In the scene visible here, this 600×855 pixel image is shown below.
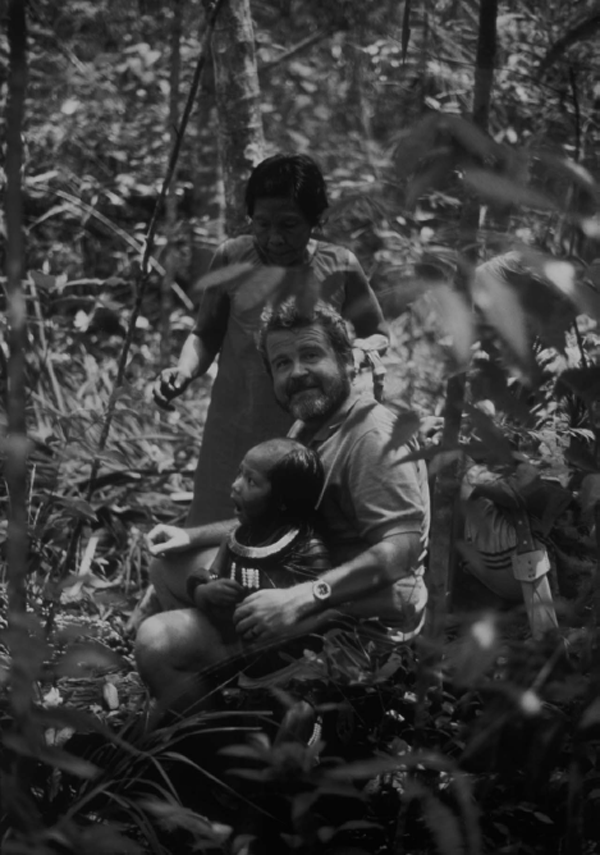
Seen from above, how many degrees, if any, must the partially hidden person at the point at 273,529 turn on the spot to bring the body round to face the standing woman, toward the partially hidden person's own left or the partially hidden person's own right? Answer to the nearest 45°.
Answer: approximately 135° to the partially hidden person's own right

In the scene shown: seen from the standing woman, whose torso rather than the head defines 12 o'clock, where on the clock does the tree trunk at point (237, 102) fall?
The tree trunk is roughly at 6 o'clock from the standing woman.

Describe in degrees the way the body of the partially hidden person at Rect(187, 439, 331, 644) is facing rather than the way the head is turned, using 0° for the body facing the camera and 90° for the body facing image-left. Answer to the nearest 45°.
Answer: approximately 45°

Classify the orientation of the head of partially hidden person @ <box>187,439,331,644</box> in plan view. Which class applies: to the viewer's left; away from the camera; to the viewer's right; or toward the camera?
to the viewer's left

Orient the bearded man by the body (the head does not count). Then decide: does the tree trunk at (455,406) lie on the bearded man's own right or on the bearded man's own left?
on the bearded man's own left

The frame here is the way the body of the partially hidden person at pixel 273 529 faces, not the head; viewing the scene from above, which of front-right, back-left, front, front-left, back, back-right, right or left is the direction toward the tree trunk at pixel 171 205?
back-right

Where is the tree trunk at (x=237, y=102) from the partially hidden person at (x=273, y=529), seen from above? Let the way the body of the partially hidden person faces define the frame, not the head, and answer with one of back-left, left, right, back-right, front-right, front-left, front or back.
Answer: back-right

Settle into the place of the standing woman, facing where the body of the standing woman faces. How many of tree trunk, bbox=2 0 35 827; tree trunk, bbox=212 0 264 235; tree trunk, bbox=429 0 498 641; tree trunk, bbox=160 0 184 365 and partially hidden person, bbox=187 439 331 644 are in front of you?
3
